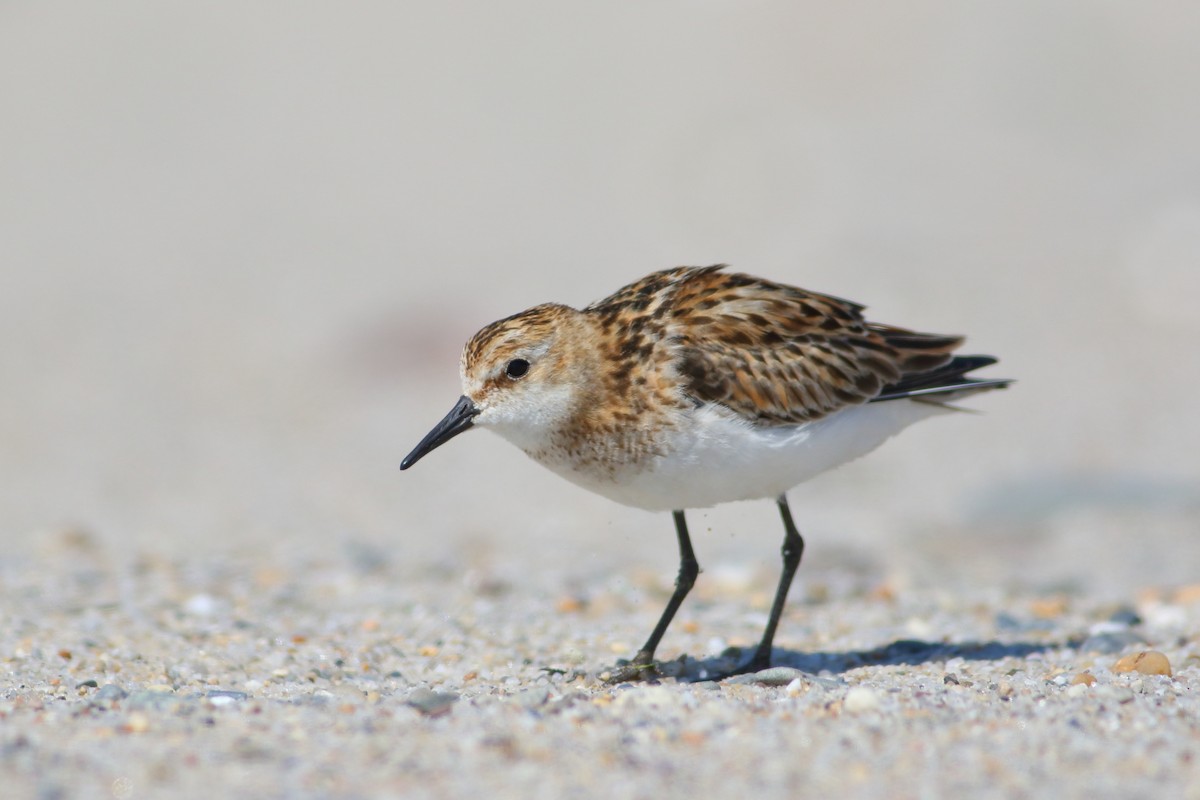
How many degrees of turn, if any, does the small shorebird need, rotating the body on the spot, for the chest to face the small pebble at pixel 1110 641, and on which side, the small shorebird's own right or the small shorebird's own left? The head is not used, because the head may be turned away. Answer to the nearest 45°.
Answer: approximately 180°

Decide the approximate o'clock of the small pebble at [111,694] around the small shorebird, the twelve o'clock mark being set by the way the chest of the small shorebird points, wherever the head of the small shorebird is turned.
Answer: The small pebble is roughly at 11 o'clock from the small shorebird.

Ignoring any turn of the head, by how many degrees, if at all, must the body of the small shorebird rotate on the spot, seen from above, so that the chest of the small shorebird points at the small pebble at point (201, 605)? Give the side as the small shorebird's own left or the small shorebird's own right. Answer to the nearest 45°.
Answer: approximately 45° to the small shorebird's own right

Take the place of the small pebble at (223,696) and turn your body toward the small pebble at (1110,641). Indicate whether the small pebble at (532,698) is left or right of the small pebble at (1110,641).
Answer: right

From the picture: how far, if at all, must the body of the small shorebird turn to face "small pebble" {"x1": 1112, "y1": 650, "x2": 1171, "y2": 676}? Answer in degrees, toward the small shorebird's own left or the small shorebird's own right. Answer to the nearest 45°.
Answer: approximately 180°

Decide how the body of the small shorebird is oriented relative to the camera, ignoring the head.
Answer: to the viewer's left
